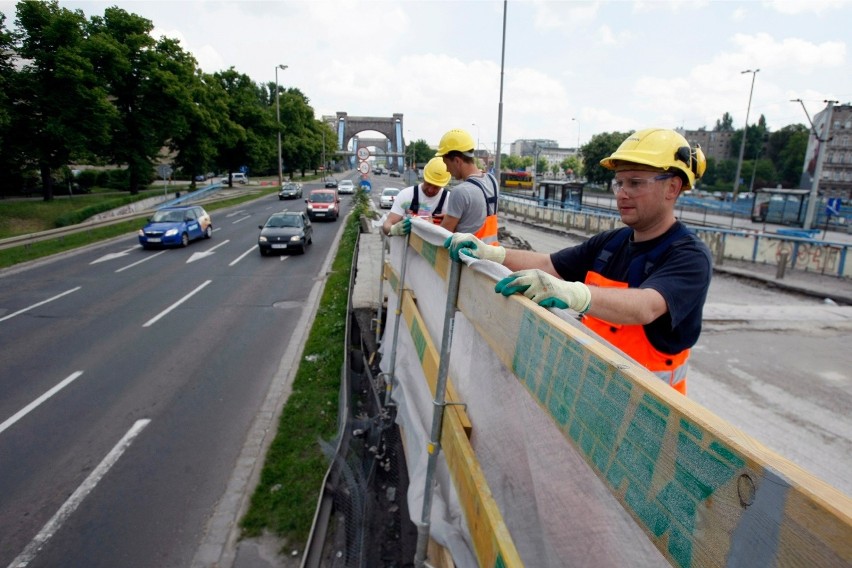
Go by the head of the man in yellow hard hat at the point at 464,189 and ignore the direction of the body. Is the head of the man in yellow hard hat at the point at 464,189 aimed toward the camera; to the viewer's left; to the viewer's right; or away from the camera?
to the viewer's left

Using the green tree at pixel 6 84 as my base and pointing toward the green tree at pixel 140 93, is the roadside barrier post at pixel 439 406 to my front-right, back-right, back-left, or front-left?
back-right

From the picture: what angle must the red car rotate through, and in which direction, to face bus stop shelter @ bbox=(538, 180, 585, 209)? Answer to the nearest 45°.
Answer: approximately 90° to its left

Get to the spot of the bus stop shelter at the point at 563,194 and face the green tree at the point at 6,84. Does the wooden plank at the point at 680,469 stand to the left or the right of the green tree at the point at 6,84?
left

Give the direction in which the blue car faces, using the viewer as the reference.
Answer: facing the viewer and to the left of the viewer

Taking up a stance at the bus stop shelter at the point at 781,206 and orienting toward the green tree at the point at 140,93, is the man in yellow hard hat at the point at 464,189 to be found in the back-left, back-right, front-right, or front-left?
front-left

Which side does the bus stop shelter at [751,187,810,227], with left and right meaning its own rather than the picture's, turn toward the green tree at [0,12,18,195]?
front

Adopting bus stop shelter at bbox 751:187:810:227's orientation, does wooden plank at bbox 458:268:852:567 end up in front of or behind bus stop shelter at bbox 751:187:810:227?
in front

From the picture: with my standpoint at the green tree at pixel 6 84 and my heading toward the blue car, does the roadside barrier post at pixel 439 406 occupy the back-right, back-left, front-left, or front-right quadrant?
front-right

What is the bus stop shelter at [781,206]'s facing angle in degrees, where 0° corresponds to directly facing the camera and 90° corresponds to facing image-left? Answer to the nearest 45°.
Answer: approximately 45°

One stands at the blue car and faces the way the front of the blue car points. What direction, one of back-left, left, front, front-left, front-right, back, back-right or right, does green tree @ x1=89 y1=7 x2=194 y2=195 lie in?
back-right

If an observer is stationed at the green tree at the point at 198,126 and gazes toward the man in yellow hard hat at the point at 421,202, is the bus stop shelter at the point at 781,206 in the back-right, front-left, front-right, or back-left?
front-left

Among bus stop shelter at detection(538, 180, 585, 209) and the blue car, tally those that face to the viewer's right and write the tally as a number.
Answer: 0

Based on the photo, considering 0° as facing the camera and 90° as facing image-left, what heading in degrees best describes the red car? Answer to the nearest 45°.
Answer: approximately 0°

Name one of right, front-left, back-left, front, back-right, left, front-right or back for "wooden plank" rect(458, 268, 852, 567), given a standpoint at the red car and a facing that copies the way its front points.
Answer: front

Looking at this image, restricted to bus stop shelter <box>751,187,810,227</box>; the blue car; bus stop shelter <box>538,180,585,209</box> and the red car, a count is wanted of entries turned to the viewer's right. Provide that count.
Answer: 0
